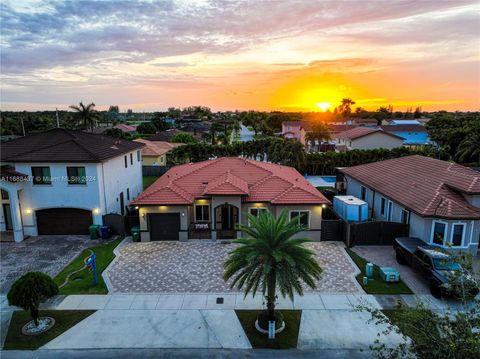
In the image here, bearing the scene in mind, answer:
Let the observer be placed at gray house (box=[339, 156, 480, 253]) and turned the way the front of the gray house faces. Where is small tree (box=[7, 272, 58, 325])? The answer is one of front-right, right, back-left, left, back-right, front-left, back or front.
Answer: right

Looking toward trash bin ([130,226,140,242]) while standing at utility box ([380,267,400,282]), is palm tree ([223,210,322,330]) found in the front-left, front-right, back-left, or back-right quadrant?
front-left

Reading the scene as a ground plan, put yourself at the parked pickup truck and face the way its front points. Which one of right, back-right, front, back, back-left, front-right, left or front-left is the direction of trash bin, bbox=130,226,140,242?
back-right

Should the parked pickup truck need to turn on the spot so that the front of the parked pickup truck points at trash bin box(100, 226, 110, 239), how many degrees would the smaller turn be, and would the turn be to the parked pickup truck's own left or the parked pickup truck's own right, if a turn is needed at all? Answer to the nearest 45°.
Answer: approximately 135° to the parked pickup truck's own right

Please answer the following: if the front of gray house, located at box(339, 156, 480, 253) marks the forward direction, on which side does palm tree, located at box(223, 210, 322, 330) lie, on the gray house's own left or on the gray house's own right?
on the gray house's own right

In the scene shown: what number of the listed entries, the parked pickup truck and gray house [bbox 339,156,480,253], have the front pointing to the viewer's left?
0

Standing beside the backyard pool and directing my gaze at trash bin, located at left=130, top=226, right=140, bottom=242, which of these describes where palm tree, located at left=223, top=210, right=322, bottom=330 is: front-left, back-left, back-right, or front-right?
front-left

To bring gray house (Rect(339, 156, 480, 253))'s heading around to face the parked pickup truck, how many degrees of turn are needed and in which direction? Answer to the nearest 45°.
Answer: approximately 45° to its right

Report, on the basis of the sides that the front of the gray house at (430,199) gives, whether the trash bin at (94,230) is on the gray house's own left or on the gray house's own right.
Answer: on the gray house's own right

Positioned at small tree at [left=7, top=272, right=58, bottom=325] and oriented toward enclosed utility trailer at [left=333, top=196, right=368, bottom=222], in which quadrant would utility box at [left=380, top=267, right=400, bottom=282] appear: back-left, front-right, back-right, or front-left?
front-right

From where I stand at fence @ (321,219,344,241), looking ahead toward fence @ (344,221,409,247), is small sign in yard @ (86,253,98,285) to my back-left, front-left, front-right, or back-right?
back-right

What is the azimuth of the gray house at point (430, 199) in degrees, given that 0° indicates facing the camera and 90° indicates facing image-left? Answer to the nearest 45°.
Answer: approximately 315°

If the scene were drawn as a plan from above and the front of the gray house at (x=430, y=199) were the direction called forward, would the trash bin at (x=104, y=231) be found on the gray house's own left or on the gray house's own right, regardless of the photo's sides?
on the gray house's own right
